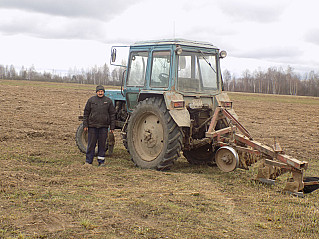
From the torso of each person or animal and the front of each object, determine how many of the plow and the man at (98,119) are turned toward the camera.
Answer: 1

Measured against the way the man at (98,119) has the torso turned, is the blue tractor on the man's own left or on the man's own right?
on the man's own left

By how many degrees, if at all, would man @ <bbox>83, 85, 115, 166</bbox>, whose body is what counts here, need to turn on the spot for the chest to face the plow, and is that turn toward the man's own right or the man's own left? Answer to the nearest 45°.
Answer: approximately 45° to the man's own left

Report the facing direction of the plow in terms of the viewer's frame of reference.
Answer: facing away from the viewer and to the left of the viewer

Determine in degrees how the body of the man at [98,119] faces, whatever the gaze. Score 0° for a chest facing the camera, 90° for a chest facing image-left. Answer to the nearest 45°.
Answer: approximately 0°

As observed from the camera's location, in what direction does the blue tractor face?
facing away from the viewer and to the left of the viewer
